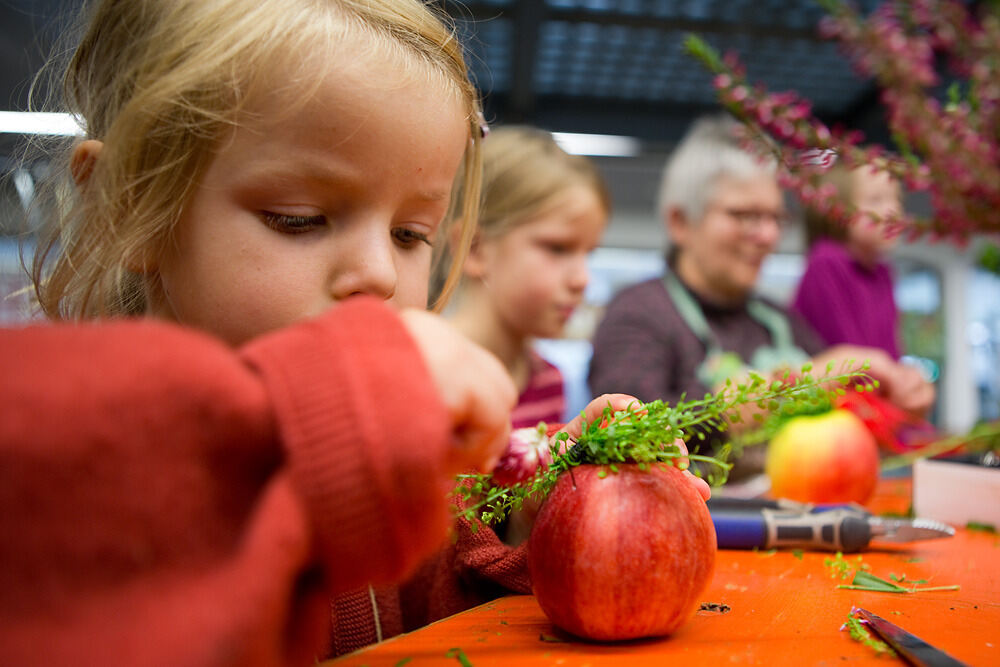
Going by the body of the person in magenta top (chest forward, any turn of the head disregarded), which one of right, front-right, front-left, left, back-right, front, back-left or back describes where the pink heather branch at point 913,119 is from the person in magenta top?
front-right

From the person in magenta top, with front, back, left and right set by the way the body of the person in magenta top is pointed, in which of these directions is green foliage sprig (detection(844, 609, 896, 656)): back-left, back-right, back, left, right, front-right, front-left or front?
front-right

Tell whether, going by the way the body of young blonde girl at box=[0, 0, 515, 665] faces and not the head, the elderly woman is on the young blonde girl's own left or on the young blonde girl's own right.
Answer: on the young blonde girl's own left

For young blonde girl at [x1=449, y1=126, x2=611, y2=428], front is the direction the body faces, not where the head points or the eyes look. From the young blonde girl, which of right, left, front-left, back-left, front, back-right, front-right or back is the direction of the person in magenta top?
left

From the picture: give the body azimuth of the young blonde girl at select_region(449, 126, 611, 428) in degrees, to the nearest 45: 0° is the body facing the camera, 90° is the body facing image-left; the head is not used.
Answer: approximately 315°

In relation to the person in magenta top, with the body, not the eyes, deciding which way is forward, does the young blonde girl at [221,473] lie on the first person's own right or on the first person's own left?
on the first person's own right

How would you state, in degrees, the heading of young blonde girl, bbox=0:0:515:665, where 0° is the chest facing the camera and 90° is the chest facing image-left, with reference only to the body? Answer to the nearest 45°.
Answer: approximately 315°

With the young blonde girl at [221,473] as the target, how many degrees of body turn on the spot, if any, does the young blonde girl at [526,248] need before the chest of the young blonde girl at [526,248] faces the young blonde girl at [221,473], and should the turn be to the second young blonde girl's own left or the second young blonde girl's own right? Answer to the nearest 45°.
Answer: approximately 45° to the second young blonde girl's own right
